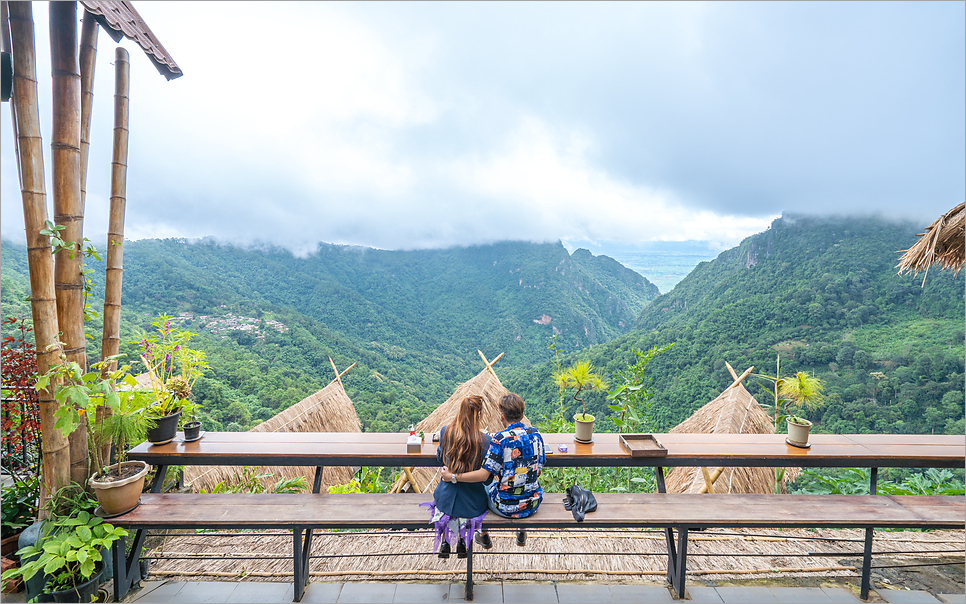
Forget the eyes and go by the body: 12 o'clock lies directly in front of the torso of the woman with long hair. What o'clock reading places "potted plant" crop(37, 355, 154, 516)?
The potted plant is roughly at 9 o'clock from the woman with long hair.

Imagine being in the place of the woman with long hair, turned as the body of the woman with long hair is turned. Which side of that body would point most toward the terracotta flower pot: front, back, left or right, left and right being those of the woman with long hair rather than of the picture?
left

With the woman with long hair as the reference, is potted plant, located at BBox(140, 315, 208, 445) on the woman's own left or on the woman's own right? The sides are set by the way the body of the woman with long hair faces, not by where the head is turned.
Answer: on the woman's own left

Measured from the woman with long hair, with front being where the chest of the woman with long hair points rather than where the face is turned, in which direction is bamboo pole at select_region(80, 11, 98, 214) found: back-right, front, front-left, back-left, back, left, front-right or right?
left

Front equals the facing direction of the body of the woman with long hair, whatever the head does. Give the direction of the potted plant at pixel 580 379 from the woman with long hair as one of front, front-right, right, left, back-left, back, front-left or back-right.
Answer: front-right

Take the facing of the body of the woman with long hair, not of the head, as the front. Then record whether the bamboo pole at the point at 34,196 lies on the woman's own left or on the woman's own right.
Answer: on the woman's own left

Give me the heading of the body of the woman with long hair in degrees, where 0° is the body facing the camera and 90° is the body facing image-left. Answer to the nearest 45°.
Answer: approximately 180°

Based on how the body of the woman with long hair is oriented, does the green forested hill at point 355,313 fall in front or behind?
in front

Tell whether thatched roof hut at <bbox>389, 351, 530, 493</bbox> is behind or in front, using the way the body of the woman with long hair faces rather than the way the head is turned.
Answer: in front

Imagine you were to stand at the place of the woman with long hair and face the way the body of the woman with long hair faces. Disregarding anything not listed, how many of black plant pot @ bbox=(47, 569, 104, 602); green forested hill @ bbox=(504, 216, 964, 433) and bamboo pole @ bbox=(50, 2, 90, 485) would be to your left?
2

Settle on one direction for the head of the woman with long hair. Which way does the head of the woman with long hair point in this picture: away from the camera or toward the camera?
away from the camera

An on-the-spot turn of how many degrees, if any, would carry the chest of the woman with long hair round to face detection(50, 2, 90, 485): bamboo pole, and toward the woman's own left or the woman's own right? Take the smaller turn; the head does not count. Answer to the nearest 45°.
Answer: approximately 90° to the woman's own left

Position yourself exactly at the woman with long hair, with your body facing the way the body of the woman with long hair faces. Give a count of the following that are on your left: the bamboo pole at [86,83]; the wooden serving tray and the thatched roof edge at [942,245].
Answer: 1

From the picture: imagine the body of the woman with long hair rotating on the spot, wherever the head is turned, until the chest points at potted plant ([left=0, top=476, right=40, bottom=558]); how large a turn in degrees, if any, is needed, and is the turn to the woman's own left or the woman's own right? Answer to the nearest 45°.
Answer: approximately 90° to the woman's own left
